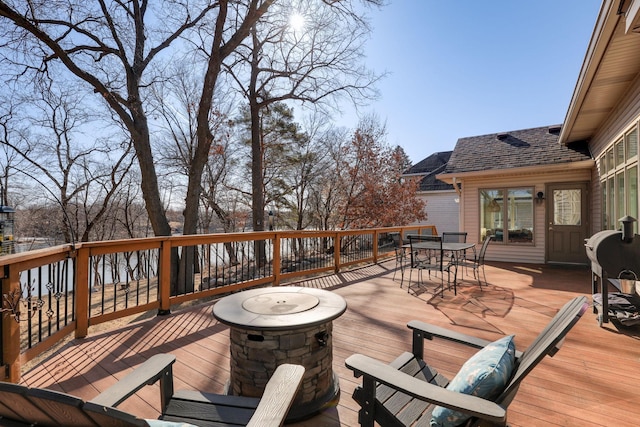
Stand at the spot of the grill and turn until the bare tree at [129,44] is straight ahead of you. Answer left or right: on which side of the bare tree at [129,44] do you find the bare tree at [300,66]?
right

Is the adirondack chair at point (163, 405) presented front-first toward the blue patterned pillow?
no

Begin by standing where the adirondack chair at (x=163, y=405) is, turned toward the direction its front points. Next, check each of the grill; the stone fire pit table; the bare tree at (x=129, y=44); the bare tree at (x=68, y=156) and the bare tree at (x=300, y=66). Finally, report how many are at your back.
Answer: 0

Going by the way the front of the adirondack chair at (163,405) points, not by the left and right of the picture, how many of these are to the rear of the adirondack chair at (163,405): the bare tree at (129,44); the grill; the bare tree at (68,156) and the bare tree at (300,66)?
0

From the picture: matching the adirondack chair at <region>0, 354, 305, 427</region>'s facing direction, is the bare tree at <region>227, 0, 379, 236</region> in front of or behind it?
in front

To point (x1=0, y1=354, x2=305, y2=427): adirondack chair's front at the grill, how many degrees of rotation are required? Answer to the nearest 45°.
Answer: approximately 45° to its right

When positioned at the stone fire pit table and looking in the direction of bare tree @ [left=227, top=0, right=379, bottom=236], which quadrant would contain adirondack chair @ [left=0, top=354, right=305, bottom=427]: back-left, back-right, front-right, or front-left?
back-left

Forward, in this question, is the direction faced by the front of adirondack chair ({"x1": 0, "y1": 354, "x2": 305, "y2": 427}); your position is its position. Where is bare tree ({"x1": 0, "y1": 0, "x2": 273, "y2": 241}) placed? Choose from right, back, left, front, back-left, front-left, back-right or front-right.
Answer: front-left

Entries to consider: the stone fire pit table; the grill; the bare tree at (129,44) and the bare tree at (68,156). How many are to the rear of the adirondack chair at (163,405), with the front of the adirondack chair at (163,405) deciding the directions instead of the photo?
0

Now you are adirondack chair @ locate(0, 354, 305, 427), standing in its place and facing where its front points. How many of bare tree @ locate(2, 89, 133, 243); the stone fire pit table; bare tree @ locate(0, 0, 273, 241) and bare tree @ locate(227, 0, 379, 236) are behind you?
0

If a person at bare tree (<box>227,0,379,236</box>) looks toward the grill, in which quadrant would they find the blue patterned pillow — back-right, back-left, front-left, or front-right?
front-right

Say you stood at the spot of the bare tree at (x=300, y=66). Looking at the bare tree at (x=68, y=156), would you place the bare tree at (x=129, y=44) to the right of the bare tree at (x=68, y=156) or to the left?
left

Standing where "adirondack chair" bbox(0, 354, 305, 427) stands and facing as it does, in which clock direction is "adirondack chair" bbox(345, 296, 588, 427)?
"adirondack chair" bbox(345, 296, 588, 427) is roughly at 2 o'clock from "adirondack chair" bbox(0, 354, 305, 427).

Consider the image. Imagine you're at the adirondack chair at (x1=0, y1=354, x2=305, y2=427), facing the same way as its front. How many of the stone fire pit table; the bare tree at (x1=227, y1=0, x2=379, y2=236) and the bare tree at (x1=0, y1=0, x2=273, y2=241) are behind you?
0

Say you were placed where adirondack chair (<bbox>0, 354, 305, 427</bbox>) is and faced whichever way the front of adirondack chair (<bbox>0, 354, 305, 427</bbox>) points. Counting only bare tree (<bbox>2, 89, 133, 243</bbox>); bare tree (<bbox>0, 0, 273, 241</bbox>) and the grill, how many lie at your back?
0

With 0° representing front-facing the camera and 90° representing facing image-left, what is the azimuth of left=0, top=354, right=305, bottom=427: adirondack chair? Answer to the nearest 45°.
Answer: approximately 225°

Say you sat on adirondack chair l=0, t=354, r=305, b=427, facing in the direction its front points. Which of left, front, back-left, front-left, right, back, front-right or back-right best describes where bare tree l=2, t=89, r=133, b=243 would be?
front-left
